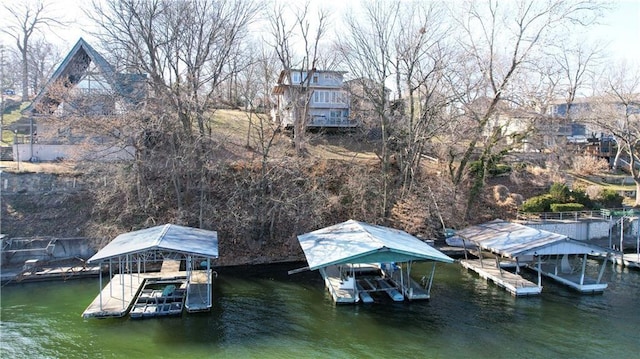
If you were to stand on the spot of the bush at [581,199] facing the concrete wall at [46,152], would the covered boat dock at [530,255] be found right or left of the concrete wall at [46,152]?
left

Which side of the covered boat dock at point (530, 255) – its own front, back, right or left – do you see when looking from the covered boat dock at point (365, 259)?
right

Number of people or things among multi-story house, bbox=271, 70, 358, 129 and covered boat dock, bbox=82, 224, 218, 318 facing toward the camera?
2

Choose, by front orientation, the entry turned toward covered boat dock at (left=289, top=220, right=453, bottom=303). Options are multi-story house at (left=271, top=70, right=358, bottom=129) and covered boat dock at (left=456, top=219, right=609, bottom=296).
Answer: the multi-story house

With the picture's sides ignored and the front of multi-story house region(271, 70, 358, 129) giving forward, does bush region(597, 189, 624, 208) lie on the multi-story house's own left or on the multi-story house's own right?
on the multi-story house's own left

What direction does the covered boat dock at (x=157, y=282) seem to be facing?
toward the camera

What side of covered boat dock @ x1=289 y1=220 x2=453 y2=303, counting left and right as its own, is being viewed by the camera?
front

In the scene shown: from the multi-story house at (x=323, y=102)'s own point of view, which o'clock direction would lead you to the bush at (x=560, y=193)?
The bush is roughly at 10 o'clock from the multi-story house.

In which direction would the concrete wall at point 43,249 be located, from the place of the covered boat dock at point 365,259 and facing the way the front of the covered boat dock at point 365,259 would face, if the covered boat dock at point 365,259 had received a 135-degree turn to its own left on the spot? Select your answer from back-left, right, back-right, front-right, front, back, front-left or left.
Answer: back-left

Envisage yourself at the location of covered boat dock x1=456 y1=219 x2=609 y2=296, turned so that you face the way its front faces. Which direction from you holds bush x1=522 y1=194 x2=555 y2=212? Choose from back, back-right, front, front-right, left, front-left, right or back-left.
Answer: back-left

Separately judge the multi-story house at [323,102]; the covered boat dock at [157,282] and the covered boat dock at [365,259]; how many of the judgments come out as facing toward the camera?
3

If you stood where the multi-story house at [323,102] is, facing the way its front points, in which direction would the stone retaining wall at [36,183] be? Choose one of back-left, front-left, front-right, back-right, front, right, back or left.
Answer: front-right

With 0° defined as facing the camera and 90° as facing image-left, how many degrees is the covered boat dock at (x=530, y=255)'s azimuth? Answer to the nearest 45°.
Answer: approximately 315°

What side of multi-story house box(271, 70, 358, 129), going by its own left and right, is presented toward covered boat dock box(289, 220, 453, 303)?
front

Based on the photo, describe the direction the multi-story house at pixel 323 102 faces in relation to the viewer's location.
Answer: facing the viewer

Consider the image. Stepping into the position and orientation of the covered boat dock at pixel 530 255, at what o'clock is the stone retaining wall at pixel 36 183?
The stone retaining wall is roughly at 4 o'clock from the covered boat dock.
